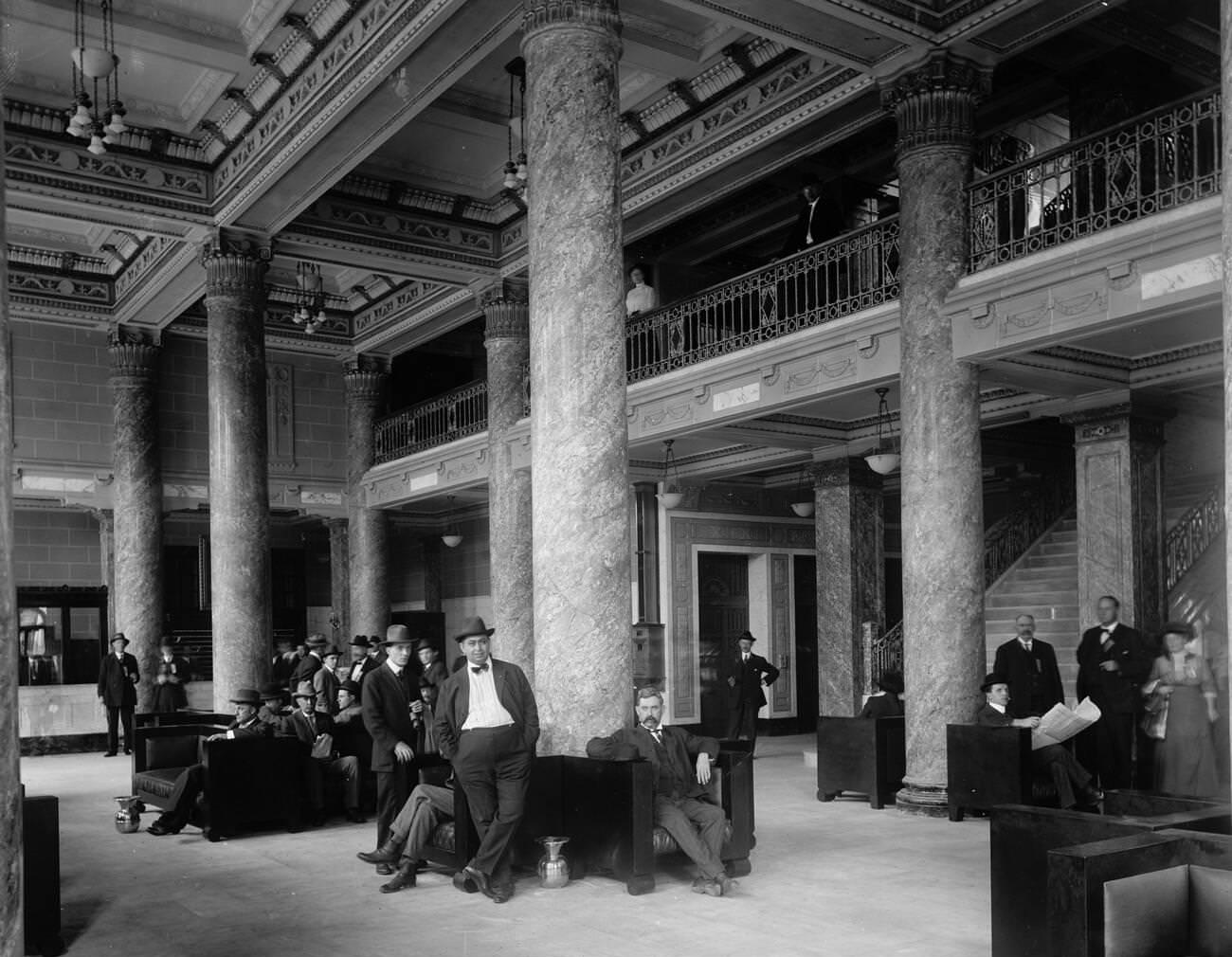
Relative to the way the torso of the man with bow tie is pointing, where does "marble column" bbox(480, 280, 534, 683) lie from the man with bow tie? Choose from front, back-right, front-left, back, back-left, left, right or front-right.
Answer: back

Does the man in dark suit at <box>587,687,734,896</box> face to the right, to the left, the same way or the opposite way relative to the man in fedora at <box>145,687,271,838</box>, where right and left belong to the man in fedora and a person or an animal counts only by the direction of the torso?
to the left

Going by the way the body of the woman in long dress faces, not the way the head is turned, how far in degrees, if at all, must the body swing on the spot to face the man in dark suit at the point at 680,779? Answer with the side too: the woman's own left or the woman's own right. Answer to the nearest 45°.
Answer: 0° — they already face them

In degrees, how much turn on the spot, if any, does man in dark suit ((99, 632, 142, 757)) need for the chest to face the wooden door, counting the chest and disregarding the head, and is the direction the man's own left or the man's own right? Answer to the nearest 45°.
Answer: approximately 90° to the man's own left

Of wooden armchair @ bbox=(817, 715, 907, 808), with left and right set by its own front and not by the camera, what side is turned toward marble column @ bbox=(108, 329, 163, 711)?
left

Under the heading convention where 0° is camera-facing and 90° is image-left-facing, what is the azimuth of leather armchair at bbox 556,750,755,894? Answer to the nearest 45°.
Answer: approximately 315°

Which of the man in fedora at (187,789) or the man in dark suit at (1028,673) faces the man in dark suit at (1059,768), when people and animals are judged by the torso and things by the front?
the man in dark suit at (1028,673)

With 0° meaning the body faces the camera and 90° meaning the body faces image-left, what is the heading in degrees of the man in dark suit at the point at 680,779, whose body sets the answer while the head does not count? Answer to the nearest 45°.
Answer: approximately 315°

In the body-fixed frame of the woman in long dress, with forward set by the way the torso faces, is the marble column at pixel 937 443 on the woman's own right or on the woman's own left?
on the woman's own right

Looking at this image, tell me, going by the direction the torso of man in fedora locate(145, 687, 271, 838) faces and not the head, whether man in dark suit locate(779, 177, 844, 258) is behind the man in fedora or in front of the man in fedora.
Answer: behind

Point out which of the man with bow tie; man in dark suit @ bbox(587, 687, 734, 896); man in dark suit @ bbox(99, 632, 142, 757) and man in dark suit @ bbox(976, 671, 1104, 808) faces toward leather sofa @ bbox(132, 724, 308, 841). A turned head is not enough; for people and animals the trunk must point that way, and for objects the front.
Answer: man in dark suit @ bbox(99, 632, 142, 757)

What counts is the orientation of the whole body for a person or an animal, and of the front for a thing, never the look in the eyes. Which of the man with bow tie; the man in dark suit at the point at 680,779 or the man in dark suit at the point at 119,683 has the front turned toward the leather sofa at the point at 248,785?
the man in dark suit at the point at 119,683
